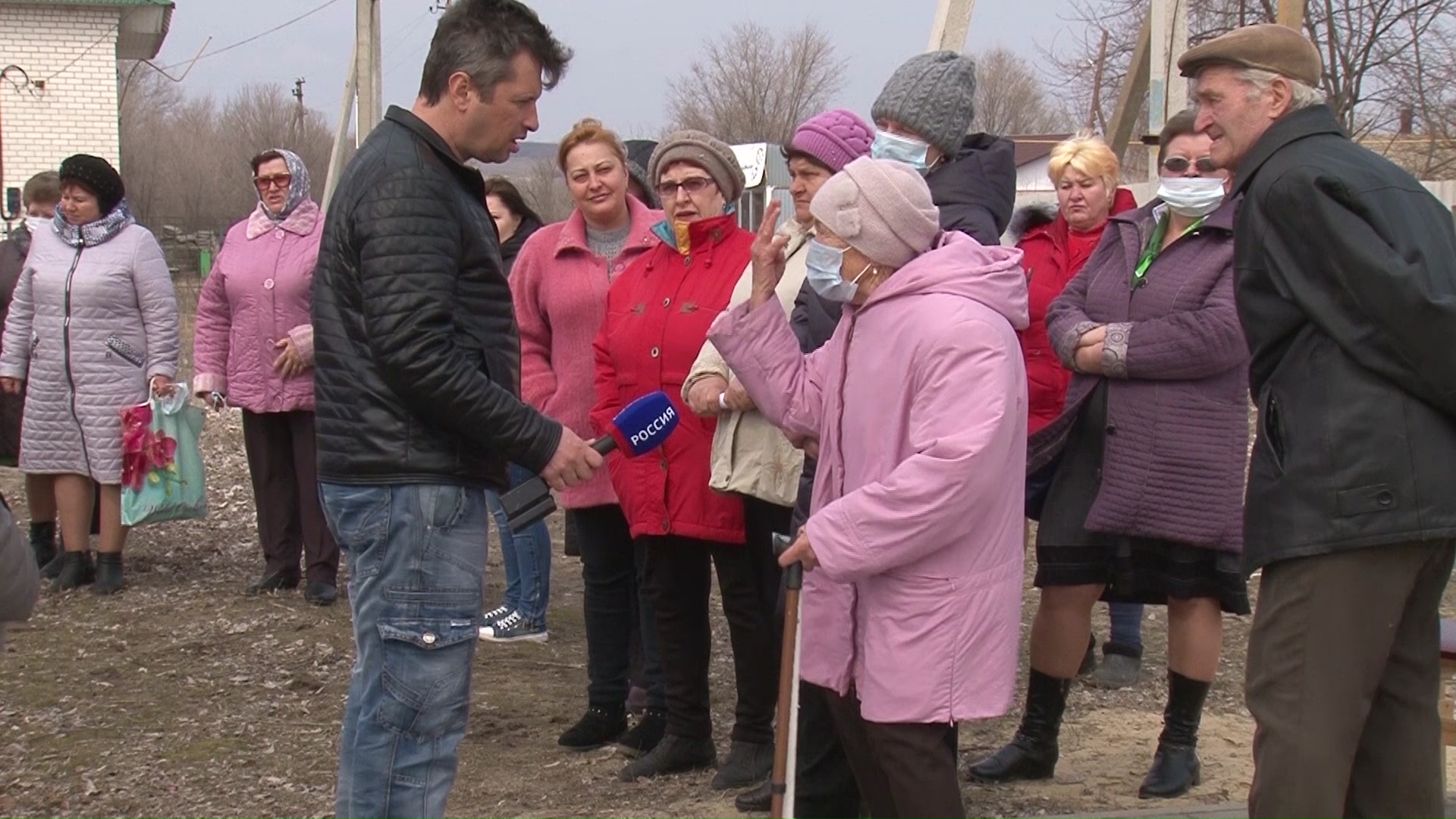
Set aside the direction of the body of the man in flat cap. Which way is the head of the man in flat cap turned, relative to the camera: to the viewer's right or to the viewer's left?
to the viewer's left

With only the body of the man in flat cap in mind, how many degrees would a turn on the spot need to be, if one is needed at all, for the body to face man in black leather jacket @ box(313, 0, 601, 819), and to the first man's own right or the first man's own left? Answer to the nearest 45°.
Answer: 0° — they already face them

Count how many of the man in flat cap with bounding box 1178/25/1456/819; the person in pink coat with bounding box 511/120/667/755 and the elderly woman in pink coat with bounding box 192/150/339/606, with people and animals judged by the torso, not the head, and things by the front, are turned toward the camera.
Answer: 2

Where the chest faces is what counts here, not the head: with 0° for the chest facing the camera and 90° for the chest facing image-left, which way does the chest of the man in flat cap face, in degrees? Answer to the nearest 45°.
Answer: approximately 90°

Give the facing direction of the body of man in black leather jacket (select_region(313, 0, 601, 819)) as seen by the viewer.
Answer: to the viewer's right

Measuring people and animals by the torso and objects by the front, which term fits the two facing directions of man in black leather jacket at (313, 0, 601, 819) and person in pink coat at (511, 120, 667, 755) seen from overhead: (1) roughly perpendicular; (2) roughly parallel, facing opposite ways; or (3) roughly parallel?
roughly perpendicular

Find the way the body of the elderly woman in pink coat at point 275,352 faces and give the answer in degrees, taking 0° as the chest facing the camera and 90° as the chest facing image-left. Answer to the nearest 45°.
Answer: approximately 0°

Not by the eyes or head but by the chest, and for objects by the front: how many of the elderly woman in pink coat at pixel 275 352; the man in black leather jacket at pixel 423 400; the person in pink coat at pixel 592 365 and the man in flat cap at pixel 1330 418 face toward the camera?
2

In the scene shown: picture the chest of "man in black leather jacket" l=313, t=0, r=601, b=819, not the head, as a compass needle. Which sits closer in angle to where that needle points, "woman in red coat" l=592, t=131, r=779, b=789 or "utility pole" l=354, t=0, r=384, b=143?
the woman in red coat
